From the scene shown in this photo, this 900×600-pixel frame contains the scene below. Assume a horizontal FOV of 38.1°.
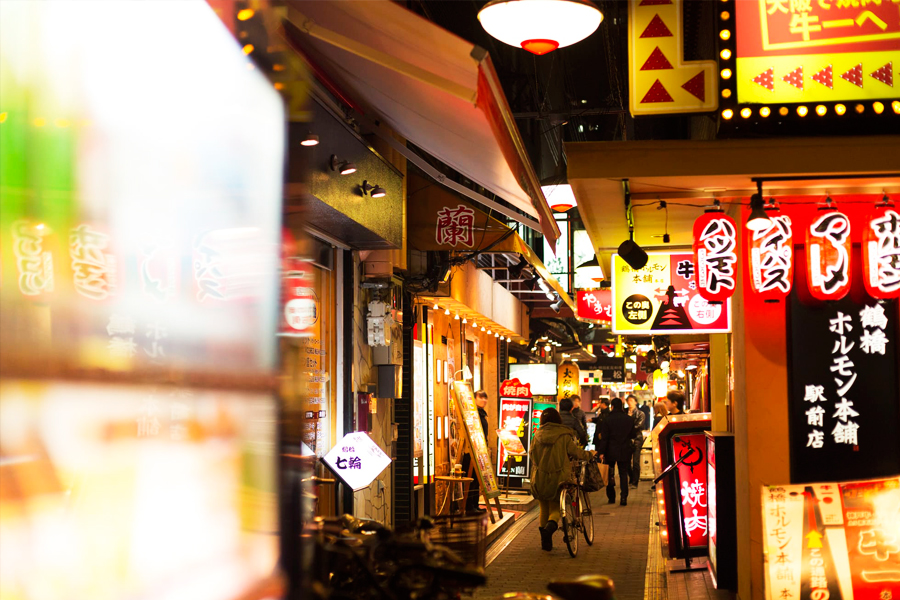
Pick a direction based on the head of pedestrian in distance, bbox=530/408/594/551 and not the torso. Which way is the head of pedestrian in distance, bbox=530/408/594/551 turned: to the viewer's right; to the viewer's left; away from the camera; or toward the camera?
away from the camera

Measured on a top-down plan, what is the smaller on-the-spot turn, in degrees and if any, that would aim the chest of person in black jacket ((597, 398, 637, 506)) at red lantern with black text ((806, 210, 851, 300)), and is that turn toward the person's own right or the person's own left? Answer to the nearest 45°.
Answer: approximately 180°

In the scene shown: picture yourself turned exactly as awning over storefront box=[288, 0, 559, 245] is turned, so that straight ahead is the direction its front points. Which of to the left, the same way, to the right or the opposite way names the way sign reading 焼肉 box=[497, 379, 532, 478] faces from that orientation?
to the right

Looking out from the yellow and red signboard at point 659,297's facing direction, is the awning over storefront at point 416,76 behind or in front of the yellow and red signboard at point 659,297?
in front

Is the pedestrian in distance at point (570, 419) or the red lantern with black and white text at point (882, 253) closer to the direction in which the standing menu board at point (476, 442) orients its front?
the red lantern with black and white text

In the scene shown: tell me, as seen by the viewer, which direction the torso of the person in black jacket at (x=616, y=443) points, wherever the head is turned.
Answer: away from the camera

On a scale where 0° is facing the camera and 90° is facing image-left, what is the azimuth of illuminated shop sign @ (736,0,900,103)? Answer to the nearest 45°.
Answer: approximately 0°

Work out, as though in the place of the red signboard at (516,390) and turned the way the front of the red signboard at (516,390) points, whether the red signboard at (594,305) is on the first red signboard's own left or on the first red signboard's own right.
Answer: on the first red signboard's own left

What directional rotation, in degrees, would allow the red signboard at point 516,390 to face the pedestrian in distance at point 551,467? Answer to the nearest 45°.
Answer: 0° — it already faces them

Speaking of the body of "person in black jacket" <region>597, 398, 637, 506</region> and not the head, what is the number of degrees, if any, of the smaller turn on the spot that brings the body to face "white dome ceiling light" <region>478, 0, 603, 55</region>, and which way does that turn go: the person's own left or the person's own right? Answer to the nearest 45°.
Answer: approximately 180°

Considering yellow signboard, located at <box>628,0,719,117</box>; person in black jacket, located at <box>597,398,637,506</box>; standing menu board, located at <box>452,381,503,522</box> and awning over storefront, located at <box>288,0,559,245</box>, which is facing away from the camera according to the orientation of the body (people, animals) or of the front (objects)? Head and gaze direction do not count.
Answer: the person in black jacket

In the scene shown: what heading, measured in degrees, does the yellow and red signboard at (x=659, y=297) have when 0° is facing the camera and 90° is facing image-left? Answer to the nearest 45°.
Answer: approximately 0°
